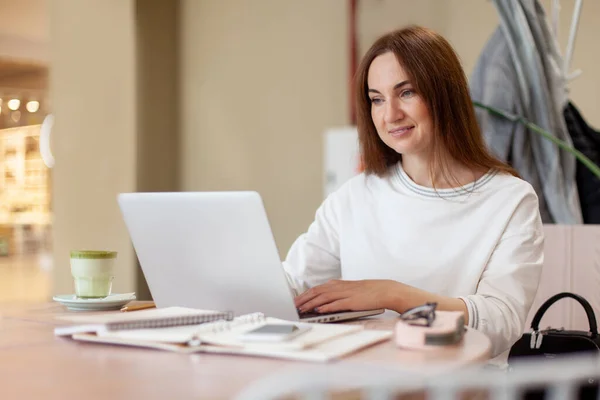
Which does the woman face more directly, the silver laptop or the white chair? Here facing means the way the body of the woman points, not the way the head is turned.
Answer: the silver laptop

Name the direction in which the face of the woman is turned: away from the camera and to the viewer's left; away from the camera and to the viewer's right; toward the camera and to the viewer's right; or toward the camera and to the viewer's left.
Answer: toward the camera and to the viewer's left

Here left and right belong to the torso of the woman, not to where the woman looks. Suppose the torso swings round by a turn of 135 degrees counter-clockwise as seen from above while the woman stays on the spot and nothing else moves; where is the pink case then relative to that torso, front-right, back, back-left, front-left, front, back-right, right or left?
right

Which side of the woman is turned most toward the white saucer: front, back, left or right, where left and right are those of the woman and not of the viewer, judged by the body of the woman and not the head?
front

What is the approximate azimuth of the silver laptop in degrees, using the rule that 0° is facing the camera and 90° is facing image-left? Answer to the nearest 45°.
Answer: approximately 225°

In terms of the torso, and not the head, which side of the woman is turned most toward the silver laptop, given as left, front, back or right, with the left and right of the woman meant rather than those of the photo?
front

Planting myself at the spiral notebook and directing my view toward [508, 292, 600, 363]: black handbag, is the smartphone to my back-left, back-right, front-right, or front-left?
front-right

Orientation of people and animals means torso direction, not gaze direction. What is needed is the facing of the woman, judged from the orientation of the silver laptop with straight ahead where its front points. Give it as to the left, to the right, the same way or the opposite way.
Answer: the opposite way

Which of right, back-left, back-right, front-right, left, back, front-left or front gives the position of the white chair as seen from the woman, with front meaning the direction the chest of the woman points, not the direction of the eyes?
front-left

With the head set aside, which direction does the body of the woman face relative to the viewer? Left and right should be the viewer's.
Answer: facing the viewer and to the left of the viewer

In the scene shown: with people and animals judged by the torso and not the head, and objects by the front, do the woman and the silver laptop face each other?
yes
